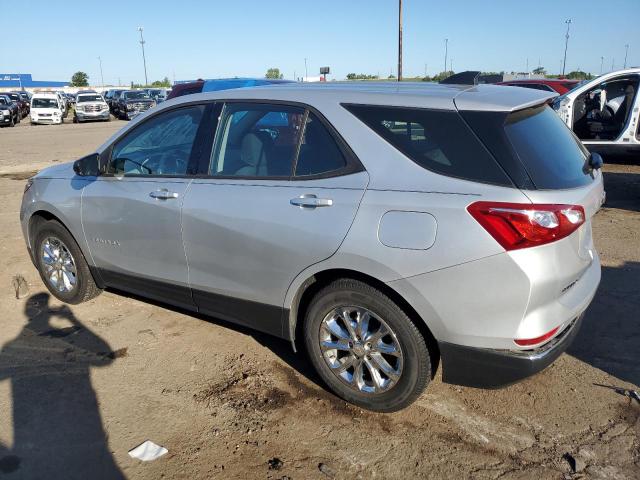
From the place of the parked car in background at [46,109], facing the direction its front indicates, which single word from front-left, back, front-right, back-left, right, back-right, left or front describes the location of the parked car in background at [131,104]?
left

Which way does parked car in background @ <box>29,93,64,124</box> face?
toward the camera

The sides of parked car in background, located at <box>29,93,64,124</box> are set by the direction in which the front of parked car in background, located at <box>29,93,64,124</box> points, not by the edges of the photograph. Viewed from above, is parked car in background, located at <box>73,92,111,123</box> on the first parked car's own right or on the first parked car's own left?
on the first parked car's own left

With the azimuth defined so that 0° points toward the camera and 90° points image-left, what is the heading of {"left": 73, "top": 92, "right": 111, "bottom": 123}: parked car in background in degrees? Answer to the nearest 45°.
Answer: approximately 0°

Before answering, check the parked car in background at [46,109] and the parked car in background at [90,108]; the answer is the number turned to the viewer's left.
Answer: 0

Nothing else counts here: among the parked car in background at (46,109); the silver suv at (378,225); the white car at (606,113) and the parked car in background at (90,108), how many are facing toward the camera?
2

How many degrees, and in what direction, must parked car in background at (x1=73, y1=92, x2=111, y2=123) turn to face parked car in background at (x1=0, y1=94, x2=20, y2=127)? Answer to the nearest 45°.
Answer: approximately 90° to its right

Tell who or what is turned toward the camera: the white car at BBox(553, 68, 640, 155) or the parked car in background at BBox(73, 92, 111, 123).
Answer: the parked car in background

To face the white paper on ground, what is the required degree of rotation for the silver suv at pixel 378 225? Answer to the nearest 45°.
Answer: approximately 45° to its left

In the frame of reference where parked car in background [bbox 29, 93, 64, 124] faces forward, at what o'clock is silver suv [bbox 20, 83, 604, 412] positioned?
The silver suv is roughly at 12 o'clock from the parked car in background.

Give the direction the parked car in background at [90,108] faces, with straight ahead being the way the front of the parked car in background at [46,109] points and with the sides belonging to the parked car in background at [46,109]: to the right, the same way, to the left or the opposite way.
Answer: the same way

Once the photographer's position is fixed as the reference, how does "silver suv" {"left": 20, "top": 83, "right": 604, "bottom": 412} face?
facing away from the viewer and to the left of the viewer
